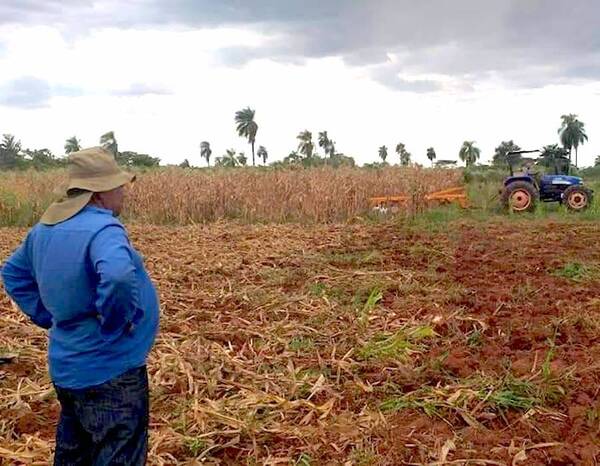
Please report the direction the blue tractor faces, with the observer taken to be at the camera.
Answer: facing to the right of the viewer

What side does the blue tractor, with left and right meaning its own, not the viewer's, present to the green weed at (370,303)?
right

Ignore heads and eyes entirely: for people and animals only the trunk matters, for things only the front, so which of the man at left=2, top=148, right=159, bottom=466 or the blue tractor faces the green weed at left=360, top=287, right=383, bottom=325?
the man

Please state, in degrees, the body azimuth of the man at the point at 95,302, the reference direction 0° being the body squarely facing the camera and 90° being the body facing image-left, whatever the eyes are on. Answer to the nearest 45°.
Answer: approximately 225°

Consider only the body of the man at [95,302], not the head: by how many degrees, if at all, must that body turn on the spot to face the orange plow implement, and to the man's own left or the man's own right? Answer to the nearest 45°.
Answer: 0° — they already face it

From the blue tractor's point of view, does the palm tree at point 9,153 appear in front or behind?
behind

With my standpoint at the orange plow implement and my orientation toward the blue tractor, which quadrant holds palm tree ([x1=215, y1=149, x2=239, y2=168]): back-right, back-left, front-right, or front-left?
back-left

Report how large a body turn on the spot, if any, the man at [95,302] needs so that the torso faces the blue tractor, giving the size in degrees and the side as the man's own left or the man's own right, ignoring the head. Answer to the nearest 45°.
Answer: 0° — they already face it
